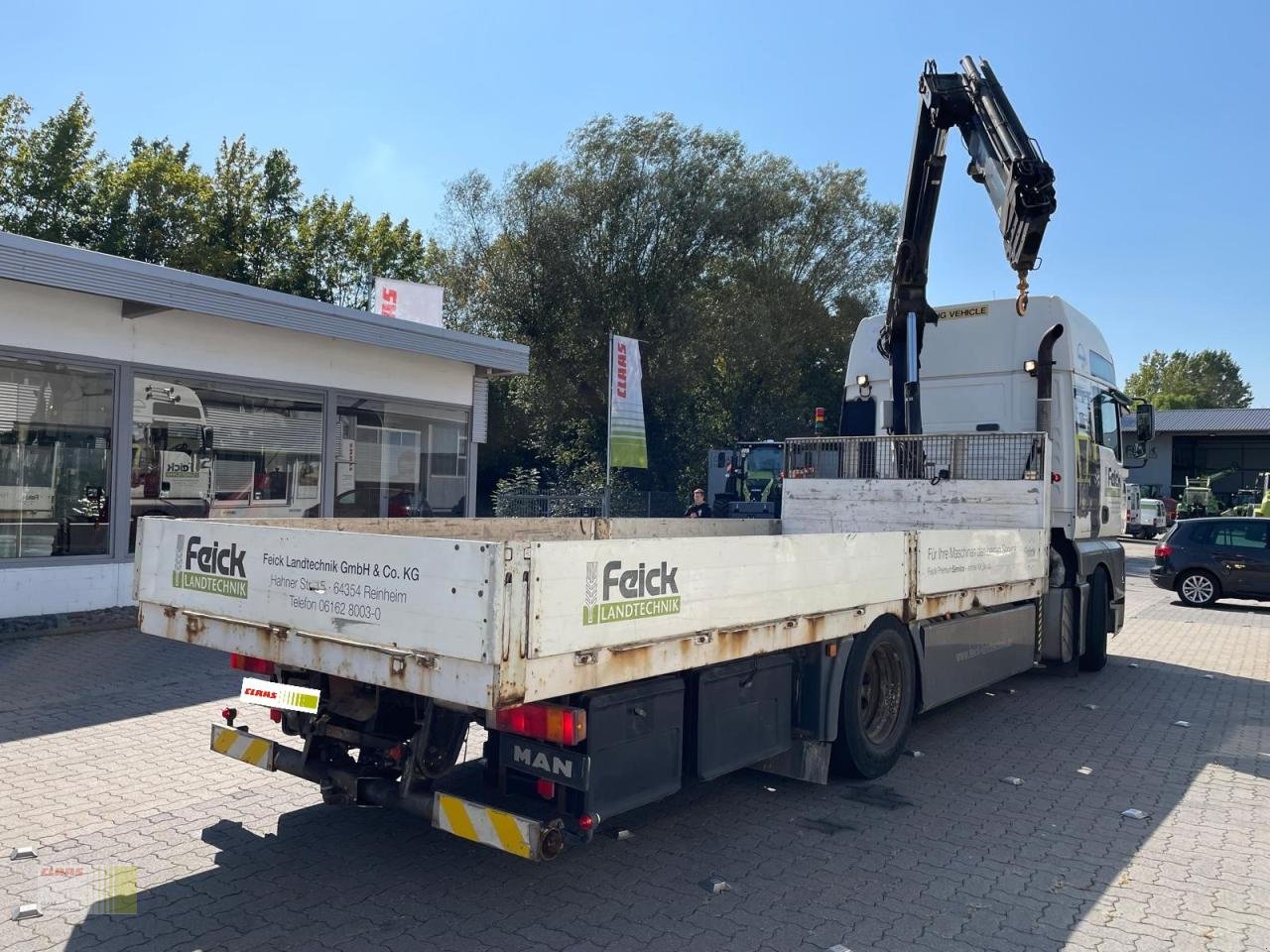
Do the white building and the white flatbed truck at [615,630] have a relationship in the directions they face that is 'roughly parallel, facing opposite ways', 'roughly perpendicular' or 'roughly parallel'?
roughly perpendicular

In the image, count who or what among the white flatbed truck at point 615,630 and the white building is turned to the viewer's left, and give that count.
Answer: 0

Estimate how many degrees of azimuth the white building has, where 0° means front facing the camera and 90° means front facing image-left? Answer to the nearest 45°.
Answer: approximately 315°

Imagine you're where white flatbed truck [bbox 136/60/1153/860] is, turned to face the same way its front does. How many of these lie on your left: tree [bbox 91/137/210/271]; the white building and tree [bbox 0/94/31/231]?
3

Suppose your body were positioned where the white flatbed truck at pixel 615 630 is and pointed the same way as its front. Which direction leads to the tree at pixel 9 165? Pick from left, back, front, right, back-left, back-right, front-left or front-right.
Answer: left

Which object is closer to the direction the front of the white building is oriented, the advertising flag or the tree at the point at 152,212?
the advertising flag

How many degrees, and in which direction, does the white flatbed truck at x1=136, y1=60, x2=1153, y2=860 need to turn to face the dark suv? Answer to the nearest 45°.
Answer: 0° — it already faces it

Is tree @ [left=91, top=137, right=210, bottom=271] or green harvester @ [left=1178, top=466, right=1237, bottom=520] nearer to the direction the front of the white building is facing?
the green harvester

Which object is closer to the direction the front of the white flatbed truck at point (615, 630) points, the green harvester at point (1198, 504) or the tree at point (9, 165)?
the green harvester

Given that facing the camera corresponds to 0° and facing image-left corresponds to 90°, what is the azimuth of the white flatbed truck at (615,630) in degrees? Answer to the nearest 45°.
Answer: approximately 225°

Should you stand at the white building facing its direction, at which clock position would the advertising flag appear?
The advertising flag is roughly at 9 o'clock from the white building.

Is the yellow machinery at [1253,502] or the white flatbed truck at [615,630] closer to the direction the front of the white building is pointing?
the white flatbed truck

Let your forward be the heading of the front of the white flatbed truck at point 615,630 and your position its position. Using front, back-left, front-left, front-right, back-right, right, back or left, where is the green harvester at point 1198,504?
front

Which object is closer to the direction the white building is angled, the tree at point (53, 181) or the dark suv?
the dark suv

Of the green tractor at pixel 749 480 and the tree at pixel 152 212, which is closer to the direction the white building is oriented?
the green tractor

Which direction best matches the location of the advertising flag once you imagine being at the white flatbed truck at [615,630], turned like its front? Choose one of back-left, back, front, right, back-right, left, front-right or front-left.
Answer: front-left

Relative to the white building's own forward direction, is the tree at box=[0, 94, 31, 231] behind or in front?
behind
